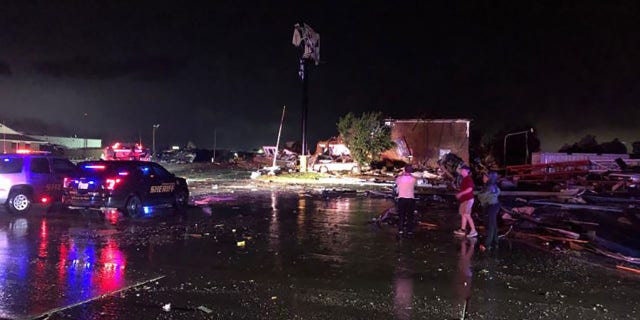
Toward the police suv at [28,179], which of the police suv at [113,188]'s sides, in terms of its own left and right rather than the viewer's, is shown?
left

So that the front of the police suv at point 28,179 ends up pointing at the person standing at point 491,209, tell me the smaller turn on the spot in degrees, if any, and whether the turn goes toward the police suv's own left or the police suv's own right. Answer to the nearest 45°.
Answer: approximately 45° to the police suv's own right

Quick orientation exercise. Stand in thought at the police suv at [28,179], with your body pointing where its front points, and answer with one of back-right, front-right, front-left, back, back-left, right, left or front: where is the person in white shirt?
front-right

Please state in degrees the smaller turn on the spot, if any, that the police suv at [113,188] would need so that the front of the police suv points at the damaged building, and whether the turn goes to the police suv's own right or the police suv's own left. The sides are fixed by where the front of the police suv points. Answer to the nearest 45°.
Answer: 0° — it already faces it

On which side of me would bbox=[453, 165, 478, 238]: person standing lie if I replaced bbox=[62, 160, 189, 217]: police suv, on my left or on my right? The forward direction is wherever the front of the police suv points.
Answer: on my right

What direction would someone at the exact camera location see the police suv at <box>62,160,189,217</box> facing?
facing away from the viewer and to the right of the viewer

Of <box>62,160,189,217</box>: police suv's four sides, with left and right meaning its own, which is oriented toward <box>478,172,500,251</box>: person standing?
right

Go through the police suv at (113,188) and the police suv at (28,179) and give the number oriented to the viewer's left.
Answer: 0

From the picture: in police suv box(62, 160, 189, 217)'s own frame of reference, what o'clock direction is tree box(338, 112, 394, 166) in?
The tree is roughly at 12 o'clock from the police suv.

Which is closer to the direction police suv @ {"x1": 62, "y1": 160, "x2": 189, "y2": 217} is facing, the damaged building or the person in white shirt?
the damaged building

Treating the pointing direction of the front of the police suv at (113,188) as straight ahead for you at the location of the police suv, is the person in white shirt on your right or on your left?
on your right
